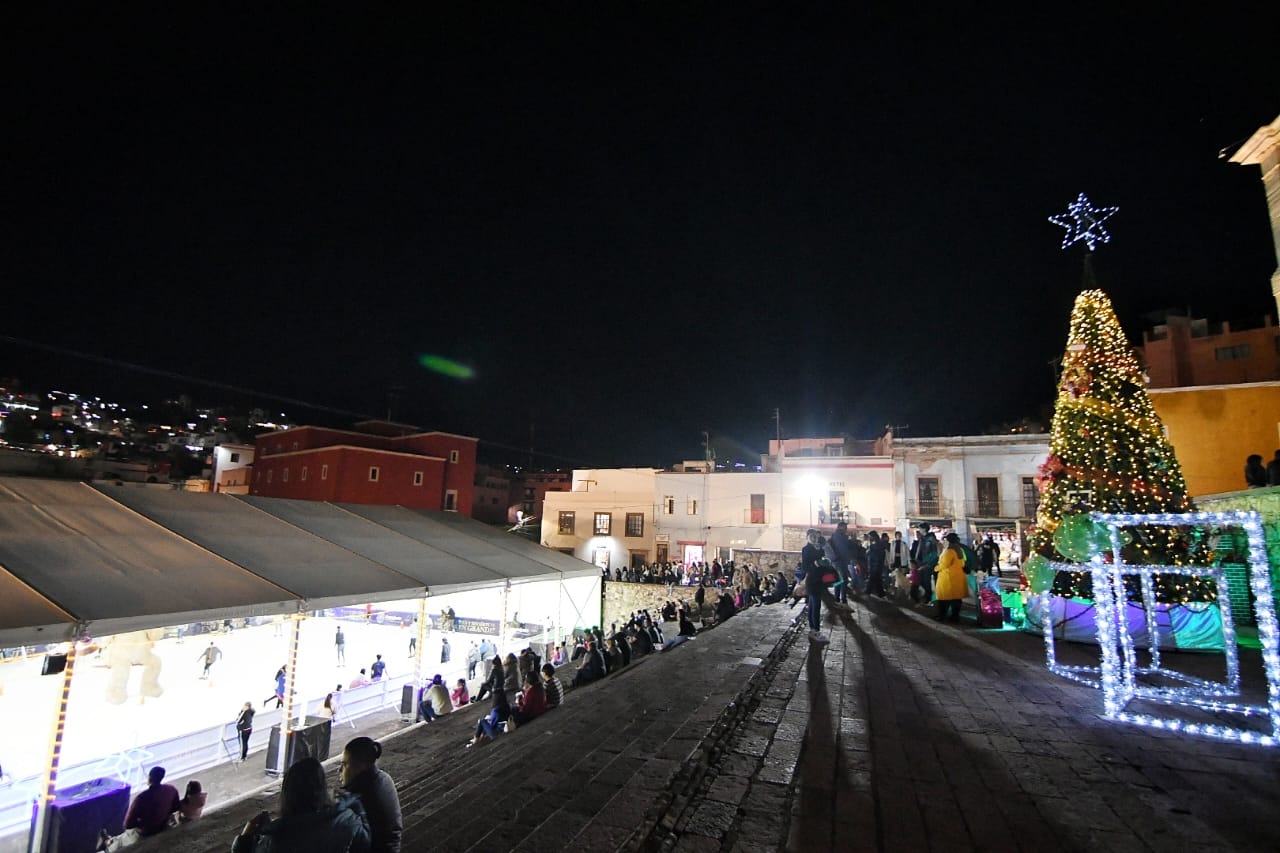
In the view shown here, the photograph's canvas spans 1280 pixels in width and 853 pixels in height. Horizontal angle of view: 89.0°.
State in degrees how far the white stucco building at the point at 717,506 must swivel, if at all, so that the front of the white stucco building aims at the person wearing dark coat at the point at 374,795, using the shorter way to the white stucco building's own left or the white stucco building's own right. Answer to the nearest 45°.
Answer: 0° — it already faces them

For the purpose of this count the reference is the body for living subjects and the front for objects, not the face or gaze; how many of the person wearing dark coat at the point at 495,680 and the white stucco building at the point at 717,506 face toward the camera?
1

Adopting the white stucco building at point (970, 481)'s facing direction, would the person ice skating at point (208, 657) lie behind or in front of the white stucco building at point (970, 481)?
in front

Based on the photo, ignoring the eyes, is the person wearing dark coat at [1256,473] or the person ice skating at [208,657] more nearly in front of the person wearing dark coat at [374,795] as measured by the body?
the person ice skating

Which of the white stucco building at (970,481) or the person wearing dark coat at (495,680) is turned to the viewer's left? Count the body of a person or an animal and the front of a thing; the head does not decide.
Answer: the person wearing dark coat

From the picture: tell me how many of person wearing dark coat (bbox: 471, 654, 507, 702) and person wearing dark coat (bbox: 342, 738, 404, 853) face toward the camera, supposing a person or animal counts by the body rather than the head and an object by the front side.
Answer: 0

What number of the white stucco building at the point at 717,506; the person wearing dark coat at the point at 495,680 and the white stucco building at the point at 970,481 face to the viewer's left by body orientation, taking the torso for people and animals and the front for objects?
1

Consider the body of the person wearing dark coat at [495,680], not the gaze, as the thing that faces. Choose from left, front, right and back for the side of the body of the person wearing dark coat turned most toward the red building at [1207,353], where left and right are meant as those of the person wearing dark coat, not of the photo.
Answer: back

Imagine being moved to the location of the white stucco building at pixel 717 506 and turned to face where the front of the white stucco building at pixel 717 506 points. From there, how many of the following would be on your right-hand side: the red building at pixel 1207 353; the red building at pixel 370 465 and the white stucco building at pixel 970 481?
1

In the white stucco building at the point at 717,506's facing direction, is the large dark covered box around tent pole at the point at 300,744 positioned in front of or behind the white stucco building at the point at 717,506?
in front

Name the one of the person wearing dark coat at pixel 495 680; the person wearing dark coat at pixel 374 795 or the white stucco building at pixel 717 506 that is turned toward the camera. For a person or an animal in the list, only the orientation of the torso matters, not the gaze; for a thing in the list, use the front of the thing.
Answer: the white stucco building

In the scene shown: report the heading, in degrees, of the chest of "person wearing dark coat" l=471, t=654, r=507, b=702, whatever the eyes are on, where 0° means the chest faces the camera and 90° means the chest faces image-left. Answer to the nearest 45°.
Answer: approximately 90°
